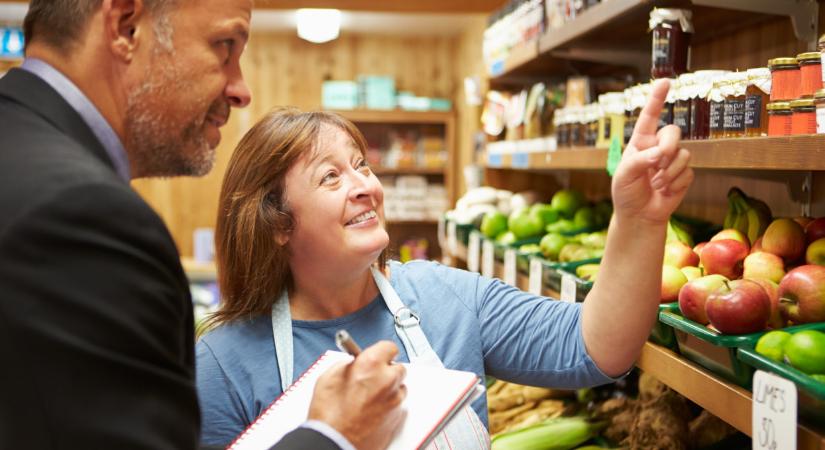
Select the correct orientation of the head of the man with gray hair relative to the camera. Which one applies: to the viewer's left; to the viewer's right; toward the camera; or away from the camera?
to the viewer's right

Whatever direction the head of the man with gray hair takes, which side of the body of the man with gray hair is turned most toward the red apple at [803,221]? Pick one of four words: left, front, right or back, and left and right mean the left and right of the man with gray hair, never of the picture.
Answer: front

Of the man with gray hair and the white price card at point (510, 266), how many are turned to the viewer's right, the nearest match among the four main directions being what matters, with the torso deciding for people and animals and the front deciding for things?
1

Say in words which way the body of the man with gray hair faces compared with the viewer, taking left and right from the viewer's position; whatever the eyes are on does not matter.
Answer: facing to the right of the viewer

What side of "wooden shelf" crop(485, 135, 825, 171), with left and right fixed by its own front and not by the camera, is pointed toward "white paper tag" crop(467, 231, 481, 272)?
right

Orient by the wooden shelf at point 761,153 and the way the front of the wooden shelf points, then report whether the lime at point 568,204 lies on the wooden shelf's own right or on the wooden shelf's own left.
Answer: on the wooden shelf's own right

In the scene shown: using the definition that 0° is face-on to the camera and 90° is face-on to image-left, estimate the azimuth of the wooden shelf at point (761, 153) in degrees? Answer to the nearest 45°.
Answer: approximately 45°

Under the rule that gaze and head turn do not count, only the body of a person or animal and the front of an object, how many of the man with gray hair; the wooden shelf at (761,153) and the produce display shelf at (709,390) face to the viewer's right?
1
